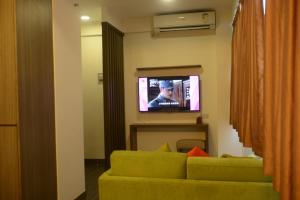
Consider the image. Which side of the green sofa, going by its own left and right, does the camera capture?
back

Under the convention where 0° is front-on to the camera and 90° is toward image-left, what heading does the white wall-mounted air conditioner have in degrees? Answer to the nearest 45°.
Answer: approximately 0°

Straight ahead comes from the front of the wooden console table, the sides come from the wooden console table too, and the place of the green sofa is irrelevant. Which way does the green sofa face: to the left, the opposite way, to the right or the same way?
the opposite way

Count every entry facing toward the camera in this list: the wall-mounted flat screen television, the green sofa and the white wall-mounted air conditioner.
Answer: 2

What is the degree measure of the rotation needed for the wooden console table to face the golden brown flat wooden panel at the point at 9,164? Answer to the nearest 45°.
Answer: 0° — it already faces it

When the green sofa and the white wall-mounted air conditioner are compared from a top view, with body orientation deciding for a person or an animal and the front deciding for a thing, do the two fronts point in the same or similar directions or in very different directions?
very different directions
